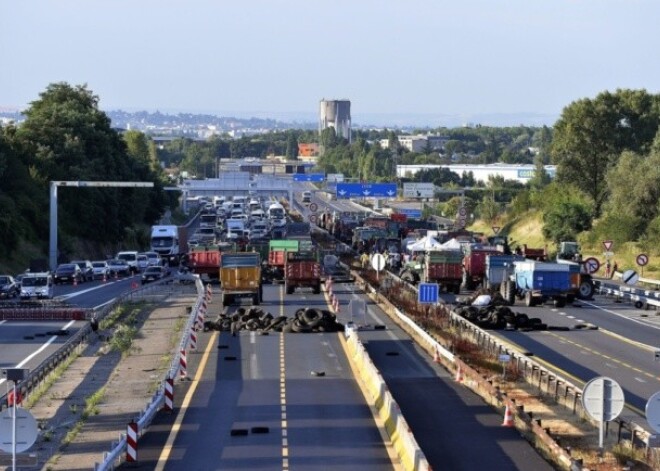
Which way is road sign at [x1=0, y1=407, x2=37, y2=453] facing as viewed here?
away from the camera

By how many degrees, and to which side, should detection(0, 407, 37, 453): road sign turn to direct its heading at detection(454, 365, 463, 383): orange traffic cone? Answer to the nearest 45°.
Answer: approximately 45° to its right
